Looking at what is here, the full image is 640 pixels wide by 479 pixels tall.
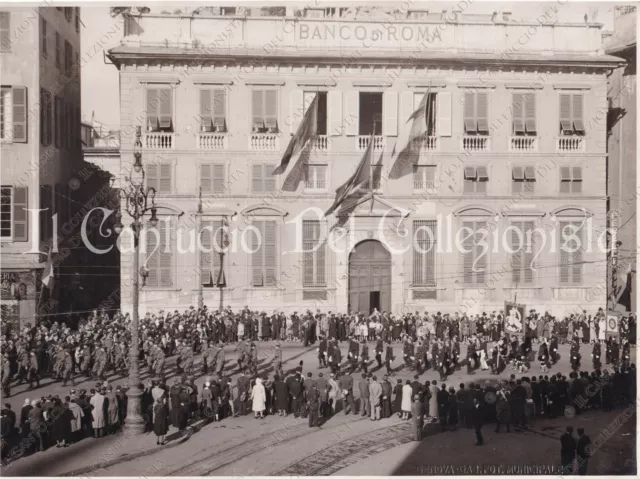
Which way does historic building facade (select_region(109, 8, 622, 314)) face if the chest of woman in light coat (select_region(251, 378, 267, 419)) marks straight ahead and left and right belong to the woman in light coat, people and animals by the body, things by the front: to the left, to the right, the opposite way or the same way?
the opposite way

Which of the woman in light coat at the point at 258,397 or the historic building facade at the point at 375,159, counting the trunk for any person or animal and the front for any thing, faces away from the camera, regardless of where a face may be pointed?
the woman in light coat

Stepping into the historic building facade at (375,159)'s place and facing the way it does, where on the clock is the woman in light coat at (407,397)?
The woman in light coat is roughly at 12 o'clock from the historic building facade.

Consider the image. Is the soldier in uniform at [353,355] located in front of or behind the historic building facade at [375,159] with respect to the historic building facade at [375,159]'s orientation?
in front

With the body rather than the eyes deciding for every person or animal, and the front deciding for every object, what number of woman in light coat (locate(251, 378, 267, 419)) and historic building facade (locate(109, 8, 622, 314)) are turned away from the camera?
1

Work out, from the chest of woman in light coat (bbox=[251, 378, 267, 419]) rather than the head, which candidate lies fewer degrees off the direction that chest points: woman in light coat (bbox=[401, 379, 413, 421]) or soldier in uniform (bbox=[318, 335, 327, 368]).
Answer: the soldier in uniform

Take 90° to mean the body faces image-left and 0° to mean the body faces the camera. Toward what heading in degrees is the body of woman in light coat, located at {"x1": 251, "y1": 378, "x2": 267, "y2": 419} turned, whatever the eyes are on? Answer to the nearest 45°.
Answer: approximately 180°

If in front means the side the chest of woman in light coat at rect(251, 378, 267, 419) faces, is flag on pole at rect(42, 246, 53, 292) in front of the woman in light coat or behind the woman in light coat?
in front

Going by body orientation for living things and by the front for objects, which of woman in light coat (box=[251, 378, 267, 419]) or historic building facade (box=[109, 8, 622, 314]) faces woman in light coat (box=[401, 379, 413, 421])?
the historic building facade

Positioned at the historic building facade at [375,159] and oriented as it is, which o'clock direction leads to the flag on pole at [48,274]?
The flag on pole is roughly at 2 o'clock from the historic building facade.

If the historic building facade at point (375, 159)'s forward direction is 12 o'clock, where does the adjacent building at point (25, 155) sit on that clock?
The adjacent building is roughly at 2 o'clock from the historic building facade.
